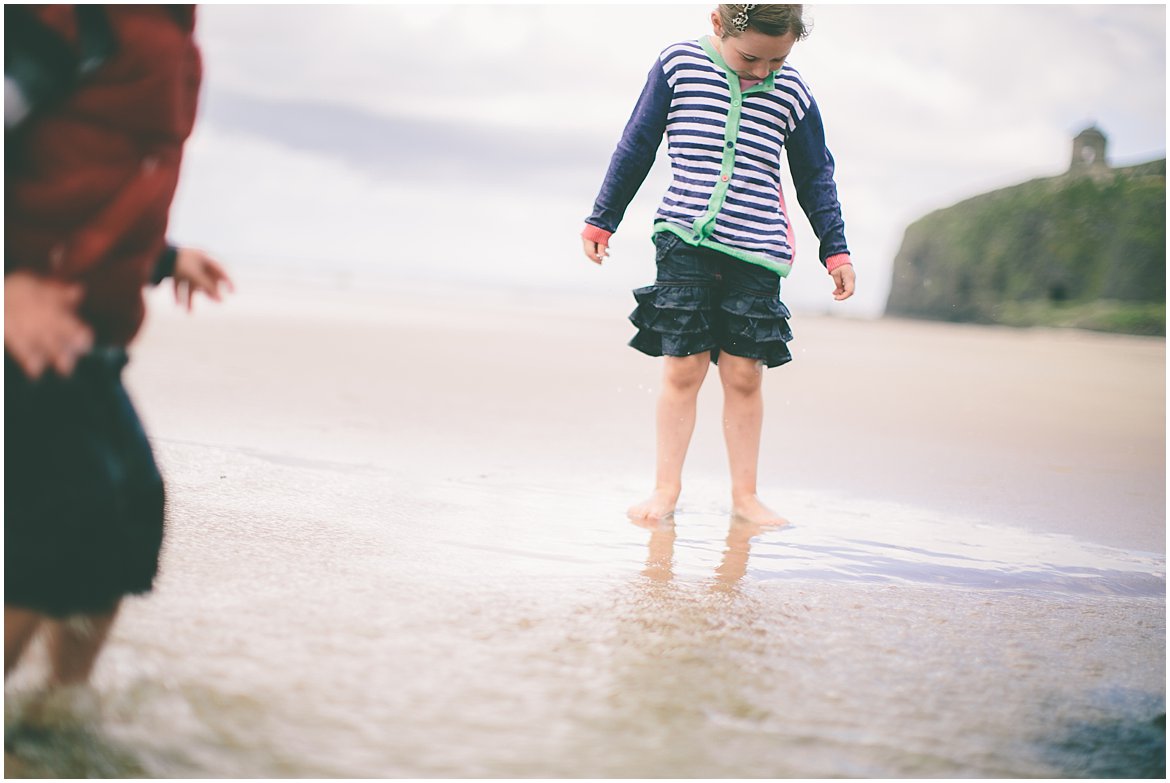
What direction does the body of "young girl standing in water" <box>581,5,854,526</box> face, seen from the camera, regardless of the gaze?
toward the camera

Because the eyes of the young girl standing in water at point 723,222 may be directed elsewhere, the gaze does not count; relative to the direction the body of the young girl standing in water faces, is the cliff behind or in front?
behind
